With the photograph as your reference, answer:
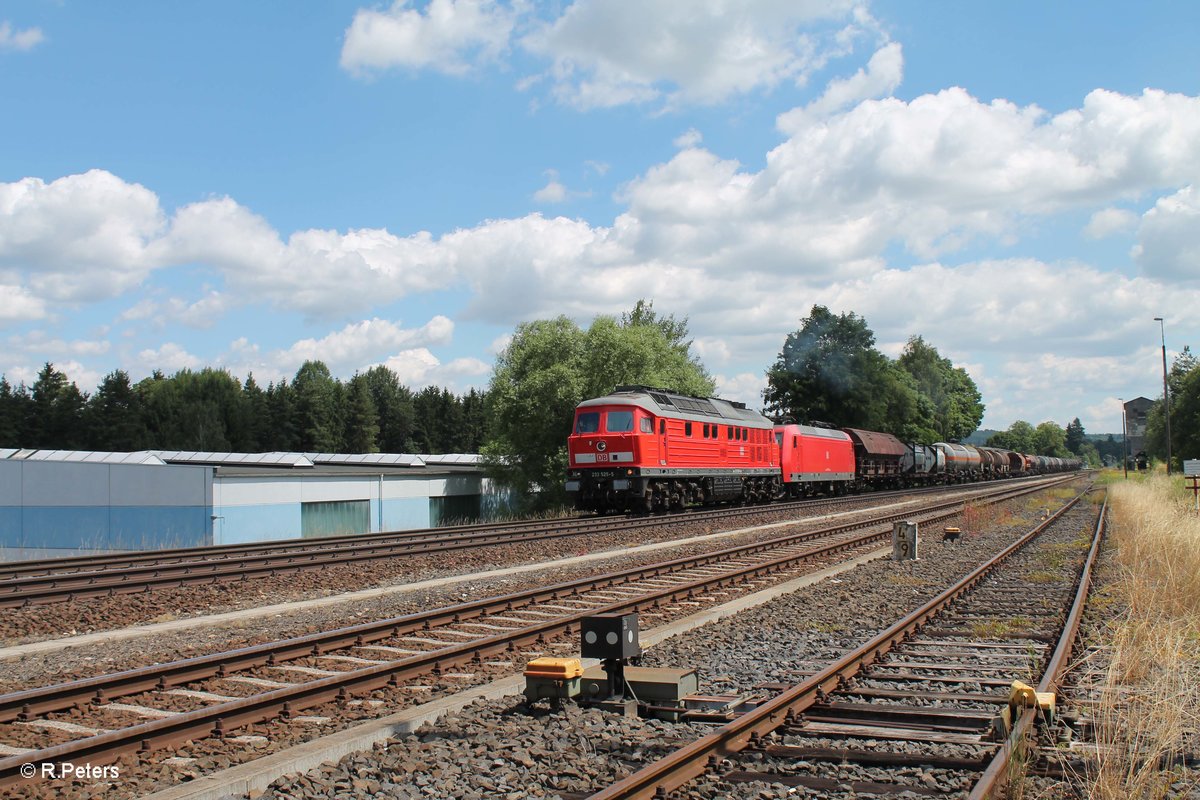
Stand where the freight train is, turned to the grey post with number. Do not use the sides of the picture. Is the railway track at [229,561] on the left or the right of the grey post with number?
right

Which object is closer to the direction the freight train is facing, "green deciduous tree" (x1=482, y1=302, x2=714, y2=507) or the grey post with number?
the grey post with number

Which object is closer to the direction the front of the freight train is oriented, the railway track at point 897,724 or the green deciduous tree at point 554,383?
the railway track

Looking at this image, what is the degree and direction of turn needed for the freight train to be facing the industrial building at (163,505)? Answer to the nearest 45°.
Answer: approximately 45° to its right

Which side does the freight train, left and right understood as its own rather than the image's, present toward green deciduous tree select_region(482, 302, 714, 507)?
right

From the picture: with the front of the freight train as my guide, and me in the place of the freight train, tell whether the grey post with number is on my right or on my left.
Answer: on my left

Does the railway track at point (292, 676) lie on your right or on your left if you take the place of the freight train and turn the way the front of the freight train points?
on your left

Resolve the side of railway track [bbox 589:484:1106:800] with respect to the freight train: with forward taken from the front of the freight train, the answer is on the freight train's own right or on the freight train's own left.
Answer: on the freight train's own left

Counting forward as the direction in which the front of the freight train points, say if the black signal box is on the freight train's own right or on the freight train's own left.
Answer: on the freight train's own left

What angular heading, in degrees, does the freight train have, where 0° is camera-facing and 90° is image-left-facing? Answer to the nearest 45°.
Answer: approximately 45°
